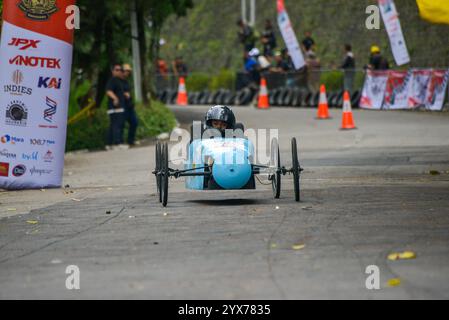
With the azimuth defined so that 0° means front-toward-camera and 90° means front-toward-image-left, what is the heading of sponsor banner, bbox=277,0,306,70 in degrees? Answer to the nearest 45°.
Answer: approximately 0°

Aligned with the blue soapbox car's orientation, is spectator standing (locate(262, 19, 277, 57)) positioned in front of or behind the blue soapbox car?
behind

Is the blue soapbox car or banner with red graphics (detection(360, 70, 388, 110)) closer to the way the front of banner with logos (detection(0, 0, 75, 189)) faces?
the blue soapbox car
